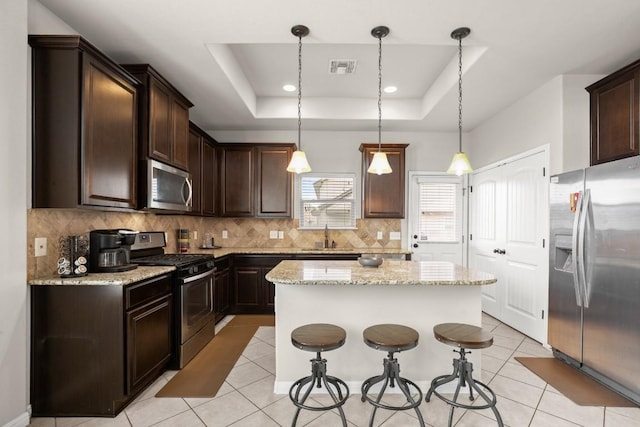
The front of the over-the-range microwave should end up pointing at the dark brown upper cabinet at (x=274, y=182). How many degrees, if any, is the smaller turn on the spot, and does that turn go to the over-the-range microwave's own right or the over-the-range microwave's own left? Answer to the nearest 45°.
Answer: approximately 90° to the over-the-range microwave's own left

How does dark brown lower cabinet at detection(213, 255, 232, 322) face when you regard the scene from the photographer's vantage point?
facing to the right of the viewer

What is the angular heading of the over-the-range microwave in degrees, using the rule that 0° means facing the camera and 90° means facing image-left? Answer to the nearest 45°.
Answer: approximately 315°

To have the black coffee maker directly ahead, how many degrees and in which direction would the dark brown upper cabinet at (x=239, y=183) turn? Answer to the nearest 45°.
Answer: approximately 45° to its right

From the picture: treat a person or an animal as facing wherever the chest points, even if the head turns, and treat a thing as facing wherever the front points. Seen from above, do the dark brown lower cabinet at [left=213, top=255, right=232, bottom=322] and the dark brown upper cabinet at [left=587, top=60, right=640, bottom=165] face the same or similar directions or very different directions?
very different directions

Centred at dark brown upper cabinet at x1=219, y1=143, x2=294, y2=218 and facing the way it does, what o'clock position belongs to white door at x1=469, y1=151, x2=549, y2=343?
The white door is roughly at 10 o'clock from the dark brown upper cabinet.

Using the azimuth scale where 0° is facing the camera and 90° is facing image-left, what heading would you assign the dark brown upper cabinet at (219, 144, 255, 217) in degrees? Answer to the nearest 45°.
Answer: approximately 0°

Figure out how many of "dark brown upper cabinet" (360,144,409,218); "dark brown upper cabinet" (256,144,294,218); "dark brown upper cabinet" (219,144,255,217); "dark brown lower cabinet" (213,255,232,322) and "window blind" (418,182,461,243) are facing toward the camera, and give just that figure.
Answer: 4

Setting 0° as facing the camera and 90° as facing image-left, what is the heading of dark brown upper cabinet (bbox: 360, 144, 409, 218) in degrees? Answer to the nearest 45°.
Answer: approximately 0°

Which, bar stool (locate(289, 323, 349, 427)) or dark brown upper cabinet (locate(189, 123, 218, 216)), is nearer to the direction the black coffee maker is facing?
the bar stool

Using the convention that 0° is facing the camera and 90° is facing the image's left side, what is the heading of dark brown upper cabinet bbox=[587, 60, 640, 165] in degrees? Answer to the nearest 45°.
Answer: approximately 45°

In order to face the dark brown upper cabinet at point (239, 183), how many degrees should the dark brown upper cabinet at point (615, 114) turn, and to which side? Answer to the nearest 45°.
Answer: approximately 45° to its right

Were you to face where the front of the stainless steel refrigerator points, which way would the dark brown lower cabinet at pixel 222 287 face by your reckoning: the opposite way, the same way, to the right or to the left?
the opposite way

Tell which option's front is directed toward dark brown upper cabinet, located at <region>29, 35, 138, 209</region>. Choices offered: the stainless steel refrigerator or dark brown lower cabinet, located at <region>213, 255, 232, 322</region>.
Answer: the stainless steel refrigerator
